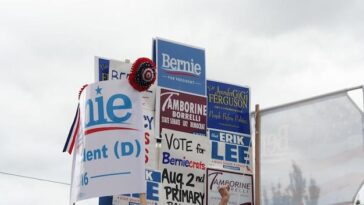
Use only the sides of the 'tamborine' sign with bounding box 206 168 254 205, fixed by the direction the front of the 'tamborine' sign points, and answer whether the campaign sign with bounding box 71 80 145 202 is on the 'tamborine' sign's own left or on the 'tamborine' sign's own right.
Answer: on the 'tamborine' sign's own right

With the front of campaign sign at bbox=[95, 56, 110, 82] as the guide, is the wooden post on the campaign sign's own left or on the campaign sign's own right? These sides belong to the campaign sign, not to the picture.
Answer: on the campaign sign's own left

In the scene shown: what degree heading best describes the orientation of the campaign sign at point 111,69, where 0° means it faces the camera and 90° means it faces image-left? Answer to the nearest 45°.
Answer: approximately 315°

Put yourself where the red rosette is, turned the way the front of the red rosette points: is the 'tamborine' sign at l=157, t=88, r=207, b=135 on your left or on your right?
on your left

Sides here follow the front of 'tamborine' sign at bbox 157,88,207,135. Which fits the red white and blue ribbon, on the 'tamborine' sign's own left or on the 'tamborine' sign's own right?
on the 'tamborine' sign's own right

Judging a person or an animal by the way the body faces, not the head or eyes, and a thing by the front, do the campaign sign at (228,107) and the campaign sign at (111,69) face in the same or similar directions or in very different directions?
same or similar directions

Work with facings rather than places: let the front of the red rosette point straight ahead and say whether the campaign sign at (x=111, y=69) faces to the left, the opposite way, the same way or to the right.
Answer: the same way

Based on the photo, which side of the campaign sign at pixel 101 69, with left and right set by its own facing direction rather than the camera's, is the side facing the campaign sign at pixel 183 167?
left

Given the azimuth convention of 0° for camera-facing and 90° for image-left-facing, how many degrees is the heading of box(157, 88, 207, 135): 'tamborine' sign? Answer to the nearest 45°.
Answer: approximately 315°

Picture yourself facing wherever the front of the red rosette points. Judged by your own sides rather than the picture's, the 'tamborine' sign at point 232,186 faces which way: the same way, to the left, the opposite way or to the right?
the same way

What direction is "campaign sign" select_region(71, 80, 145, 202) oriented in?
toward the camera

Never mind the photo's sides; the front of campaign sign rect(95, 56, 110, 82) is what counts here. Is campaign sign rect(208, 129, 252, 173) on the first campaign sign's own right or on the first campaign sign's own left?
on the first campaign sign's own left

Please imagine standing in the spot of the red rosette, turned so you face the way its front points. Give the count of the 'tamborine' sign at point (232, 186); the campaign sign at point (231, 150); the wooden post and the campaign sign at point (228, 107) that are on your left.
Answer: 4

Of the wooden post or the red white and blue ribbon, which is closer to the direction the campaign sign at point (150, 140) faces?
the red white and blue ribbon

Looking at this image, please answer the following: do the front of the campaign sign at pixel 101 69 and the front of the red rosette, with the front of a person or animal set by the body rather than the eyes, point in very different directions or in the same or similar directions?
same or similar directions

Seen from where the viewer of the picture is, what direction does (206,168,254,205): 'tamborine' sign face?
facing the viewer and to the right of the viewer
